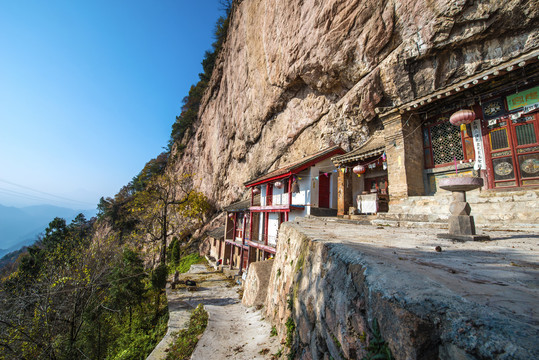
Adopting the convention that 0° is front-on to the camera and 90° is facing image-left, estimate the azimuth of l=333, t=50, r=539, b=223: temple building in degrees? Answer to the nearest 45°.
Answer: approximately 45°

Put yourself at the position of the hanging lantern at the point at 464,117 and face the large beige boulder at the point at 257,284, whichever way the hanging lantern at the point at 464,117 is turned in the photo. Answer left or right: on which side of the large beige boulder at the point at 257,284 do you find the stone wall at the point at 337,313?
left

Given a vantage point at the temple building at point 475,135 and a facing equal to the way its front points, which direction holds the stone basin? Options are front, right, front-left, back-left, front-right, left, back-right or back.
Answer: front-left

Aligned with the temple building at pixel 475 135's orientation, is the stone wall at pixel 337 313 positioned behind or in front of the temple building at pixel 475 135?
in front
